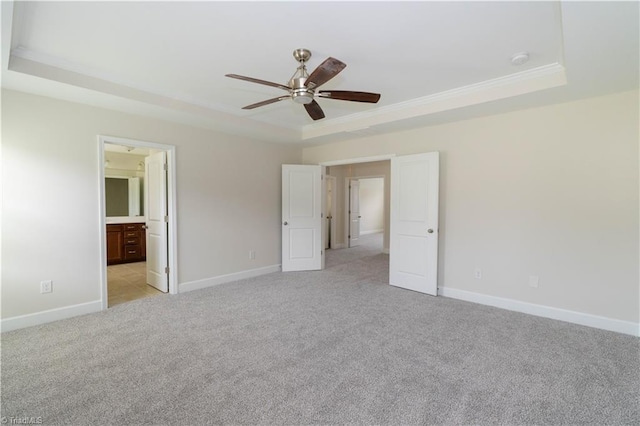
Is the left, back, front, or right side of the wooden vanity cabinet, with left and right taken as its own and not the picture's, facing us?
front

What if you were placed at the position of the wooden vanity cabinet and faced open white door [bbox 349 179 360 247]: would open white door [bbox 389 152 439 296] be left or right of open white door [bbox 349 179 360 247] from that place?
right

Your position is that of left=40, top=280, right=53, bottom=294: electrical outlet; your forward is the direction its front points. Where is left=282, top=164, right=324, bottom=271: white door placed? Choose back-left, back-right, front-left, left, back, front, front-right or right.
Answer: left

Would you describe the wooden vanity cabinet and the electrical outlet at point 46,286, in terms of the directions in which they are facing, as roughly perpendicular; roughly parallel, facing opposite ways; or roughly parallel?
roughly parallel

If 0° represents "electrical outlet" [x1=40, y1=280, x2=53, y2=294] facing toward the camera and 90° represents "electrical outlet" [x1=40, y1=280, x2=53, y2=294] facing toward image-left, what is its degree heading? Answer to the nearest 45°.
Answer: approximately 0°

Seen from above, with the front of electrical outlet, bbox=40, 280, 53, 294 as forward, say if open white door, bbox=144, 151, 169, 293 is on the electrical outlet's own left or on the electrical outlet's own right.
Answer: on the electrical outlet's own left

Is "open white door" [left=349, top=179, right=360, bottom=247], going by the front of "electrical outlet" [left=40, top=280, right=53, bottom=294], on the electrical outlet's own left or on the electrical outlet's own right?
on the electrical outlet's own left

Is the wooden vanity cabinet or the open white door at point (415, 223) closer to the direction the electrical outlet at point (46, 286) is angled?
the open white door

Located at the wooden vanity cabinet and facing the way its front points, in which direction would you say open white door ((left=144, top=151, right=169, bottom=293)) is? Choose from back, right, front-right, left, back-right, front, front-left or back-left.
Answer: front

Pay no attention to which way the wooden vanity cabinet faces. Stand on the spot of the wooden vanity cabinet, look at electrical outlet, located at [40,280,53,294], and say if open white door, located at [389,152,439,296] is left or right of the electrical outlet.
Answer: left

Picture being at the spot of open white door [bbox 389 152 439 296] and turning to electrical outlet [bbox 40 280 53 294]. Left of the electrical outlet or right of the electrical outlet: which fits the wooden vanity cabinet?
right

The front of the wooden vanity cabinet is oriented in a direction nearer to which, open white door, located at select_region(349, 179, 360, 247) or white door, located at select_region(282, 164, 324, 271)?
the white door

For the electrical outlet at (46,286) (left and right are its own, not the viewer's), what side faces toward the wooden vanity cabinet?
back

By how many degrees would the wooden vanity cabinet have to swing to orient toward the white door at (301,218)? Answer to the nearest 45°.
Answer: approximately 45° to its left
